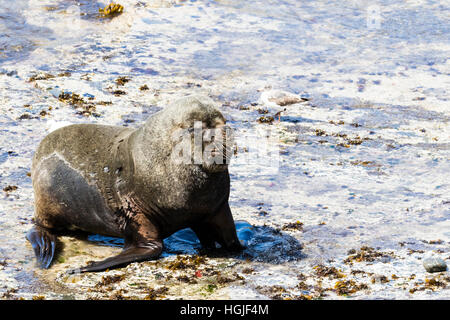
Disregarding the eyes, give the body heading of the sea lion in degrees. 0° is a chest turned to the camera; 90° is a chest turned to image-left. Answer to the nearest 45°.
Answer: approximately 315°

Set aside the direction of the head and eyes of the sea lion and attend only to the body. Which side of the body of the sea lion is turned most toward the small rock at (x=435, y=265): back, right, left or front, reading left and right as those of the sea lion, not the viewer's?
front
